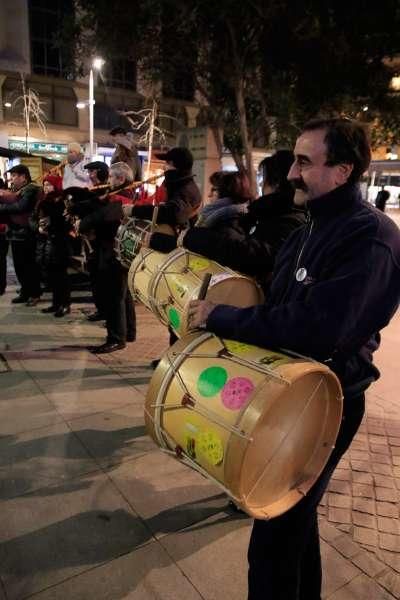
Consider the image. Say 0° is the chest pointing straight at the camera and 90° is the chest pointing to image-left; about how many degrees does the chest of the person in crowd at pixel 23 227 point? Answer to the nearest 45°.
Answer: approximately 45°

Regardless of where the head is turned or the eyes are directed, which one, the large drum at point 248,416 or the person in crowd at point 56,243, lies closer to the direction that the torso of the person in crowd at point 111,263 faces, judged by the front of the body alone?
the person in crowd

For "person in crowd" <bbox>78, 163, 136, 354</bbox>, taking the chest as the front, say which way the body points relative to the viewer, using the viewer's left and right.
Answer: facing to the left of the viewer

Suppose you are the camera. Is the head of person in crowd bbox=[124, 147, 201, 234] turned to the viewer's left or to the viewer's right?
to the viewer's left

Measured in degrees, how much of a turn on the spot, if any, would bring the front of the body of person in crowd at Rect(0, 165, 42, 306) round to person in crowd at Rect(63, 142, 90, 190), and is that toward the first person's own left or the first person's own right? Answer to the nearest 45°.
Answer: approximately 180°

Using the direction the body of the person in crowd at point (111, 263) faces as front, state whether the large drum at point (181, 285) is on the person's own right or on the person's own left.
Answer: on the person's own left

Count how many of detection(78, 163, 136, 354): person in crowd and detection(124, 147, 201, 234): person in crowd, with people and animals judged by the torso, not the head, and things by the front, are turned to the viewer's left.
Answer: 2

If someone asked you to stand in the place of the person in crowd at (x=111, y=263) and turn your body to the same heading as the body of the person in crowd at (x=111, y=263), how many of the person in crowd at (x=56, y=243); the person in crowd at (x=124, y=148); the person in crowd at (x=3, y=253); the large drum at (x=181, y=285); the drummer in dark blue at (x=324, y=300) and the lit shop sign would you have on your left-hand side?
2

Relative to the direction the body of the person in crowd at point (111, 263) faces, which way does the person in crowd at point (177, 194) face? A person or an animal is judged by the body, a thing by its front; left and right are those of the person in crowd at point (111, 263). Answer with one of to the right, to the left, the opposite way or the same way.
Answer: the same way

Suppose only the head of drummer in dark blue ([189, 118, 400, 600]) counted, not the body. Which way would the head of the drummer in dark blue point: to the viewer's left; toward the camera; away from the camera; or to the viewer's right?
to the viewer's left

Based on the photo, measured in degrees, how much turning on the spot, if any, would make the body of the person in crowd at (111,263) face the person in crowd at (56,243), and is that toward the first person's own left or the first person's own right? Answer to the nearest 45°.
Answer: approximately 45° to the first person's own right

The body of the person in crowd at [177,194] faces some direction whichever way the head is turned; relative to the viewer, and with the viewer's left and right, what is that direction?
facing to the left of the viewer

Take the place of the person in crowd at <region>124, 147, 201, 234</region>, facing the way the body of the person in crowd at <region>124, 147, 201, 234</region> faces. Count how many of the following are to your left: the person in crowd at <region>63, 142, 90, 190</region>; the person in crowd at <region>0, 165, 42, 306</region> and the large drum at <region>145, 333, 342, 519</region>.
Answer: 1

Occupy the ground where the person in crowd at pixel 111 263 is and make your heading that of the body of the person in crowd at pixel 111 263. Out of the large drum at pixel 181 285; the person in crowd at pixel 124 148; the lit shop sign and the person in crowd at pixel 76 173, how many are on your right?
3
